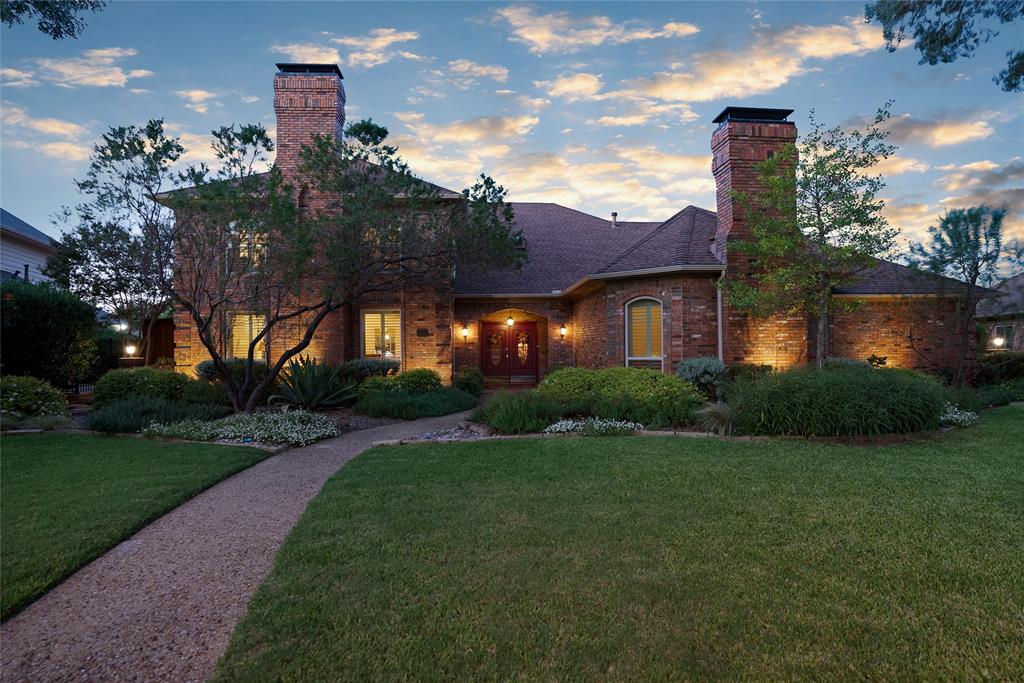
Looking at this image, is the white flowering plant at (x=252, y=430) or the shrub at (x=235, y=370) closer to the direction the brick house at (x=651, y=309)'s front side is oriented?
the white flowering plant

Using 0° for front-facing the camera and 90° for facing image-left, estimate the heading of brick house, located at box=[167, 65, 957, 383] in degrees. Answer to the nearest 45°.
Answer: approximately 0°

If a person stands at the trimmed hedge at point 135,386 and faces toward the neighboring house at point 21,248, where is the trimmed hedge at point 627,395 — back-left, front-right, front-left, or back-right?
back-right

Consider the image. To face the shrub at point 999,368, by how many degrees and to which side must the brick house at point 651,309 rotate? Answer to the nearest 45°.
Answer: approximately 90° to its left

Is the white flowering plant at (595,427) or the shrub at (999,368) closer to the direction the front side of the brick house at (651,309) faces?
the white flowering plant

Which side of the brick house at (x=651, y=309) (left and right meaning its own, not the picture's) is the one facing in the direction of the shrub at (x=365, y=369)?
right

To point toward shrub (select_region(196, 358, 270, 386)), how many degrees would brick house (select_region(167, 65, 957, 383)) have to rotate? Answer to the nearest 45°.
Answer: approximately 90° to its right

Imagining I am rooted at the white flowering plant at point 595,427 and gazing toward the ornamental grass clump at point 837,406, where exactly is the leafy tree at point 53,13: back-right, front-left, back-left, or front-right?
back-right

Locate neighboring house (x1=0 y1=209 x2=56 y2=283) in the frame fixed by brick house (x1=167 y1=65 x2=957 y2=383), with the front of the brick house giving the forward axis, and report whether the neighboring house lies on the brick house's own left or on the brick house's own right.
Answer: on the brick house's own right

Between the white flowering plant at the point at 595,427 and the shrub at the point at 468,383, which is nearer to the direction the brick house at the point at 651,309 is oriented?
the white flowering plant

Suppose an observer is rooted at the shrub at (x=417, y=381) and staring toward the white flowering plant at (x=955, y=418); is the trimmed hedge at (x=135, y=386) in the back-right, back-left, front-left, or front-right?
back-right
